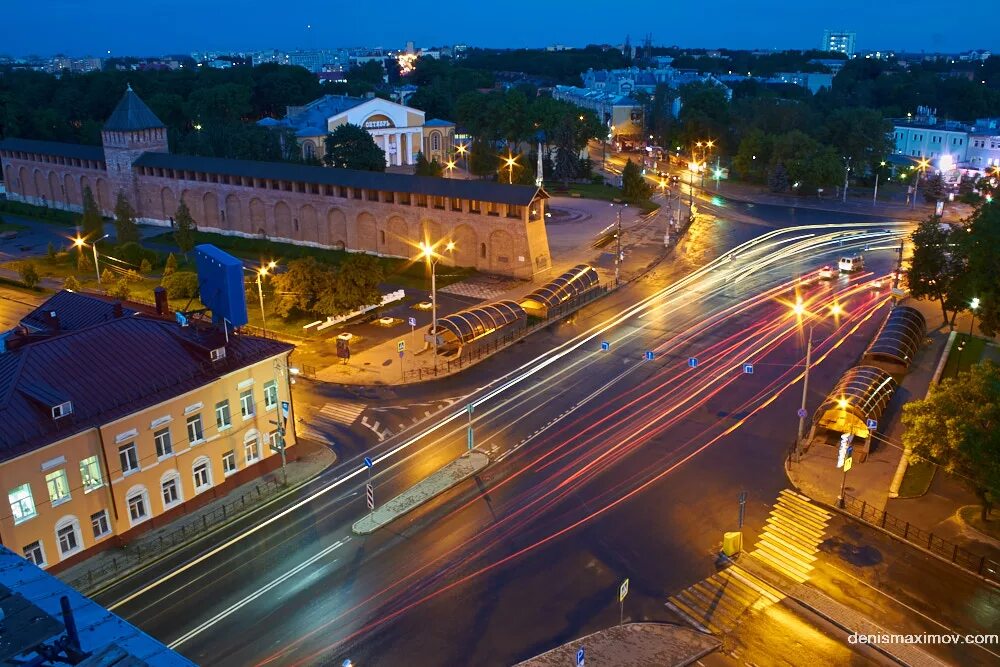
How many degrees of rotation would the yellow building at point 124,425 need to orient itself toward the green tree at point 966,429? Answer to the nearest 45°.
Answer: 0° — it already faces it

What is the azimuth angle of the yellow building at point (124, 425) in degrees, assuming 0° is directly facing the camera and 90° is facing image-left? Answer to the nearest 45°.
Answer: approximately 315°
